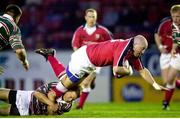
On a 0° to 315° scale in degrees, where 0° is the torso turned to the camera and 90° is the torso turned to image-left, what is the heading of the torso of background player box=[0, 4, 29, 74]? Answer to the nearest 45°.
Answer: approximately 225°

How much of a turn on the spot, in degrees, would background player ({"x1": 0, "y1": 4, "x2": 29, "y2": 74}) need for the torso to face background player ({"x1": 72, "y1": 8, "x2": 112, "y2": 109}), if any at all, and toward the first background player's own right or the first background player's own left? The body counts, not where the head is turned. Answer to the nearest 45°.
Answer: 0° — they already face them

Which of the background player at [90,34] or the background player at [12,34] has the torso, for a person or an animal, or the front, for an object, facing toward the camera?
the background player at [90,34]

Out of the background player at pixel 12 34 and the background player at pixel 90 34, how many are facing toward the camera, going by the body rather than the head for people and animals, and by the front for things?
1

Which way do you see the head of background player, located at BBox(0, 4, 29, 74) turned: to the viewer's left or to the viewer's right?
to the viewer's right

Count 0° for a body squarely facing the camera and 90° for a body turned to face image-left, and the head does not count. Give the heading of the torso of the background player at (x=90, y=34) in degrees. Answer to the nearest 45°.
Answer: approximately 0°
